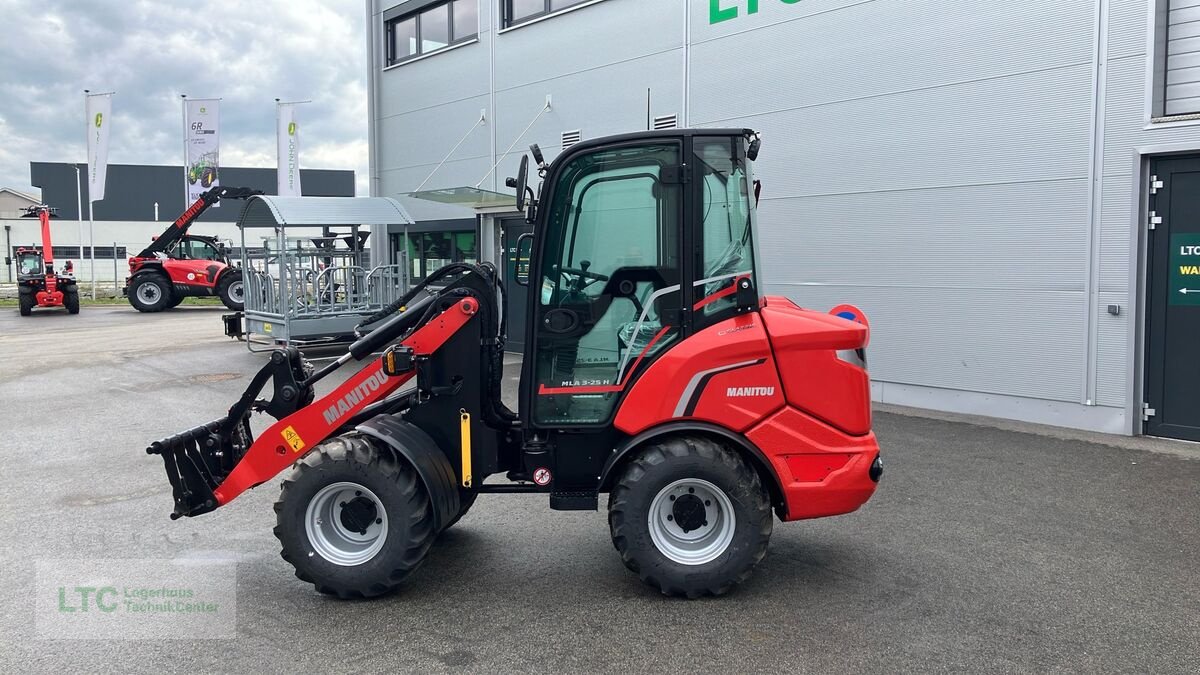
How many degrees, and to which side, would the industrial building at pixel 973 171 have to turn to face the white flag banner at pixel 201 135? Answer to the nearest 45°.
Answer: approximately 90° to its right

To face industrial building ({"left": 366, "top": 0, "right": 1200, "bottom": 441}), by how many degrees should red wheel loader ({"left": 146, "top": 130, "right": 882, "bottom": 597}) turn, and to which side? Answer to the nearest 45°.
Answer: approximately 135° to its right

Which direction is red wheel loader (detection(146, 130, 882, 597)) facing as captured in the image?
to the viewer's left

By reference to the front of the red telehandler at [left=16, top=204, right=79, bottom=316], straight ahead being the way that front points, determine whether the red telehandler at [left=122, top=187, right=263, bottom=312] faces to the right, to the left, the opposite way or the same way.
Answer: to the right

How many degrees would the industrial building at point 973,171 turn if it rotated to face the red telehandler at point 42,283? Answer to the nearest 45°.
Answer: approximately 90° to its right

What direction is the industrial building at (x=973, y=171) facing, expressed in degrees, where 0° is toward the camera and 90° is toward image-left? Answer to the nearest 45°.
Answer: approximately 45°

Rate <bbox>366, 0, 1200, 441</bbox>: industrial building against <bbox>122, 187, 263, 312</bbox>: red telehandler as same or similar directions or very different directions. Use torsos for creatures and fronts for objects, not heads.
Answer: very different directions

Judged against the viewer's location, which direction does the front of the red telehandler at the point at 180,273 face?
facing to the right of the viewer
